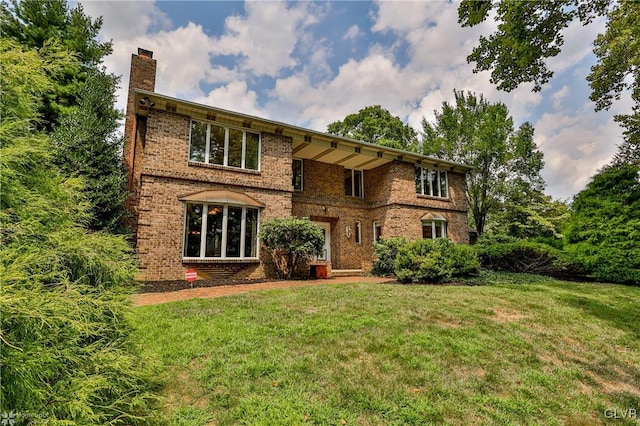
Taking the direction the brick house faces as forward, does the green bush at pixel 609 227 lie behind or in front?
in front

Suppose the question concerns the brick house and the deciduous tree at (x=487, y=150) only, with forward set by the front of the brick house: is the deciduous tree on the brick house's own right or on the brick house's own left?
on the brick house's own left

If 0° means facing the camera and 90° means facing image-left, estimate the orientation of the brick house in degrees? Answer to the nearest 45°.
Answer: approximately 315°

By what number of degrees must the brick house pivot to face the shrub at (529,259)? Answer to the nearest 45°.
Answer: approximately 45° to its left
